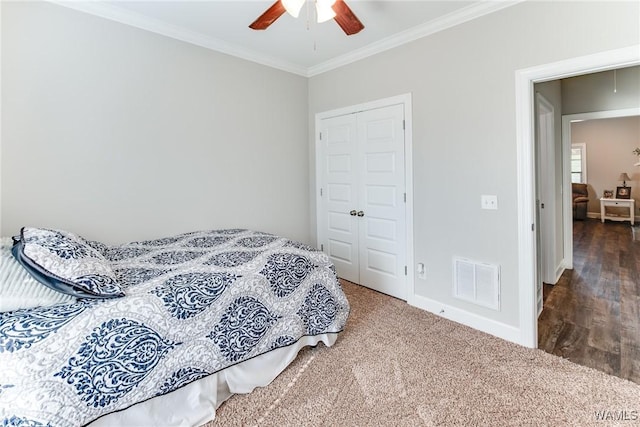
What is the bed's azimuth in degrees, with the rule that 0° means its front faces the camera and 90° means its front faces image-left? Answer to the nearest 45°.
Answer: approximately 225°

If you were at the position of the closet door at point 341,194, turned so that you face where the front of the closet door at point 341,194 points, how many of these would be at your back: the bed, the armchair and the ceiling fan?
1

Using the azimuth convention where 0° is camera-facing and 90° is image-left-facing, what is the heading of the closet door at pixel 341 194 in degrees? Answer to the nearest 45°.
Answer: approximately 45°

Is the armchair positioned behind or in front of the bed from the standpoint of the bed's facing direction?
in front

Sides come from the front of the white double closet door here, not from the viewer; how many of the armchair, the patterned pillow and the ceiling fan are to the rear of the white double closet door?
1

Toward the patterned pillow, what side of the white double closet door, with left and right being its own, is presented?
front

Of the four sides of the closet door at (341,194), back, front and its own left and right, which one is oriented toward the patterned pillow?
front

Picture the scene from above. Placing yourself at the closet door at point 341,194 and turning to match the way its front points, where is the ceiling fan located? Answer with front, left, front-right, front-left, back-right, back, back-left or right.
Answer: front-left

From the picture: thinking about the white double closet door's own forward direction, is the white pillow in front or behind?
in front

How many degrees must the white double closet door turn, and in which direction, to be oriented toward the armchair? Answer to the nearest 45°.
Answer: approximately 180°

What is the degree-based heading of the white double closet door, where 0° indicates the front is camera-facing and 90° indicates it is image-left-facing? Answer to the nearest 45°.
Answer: approximately 45°
